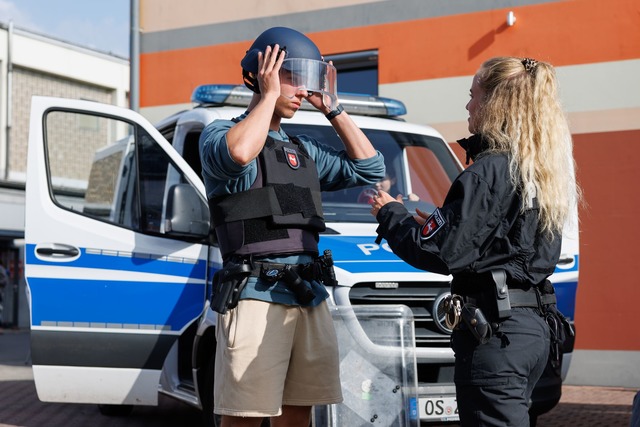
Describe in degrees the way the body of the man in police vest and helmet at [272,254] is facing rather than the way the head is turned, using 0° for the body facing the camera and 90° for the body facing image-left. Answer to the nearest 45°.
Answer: approximately 315°

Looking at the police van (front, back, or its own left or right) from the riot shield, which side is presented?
front

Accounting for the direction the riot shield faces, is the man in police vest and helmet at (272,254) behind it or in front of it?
in front

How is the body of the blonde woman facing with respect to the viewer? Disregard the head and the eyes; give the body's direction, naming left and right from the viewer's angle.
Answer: facing away from the viewer and to the left of the viewer

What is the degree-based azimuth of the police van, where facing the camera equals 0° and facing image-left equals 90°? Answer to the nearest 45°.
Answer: approximately 315°

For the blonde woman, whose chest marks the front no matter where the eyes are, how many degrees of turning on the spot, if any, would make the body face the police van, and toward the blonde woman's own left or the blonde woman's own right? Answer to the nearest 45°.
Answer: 0° — they already face it

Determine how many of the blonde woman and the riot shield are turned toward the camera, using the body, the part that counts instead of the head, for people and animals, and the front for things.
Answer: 1
